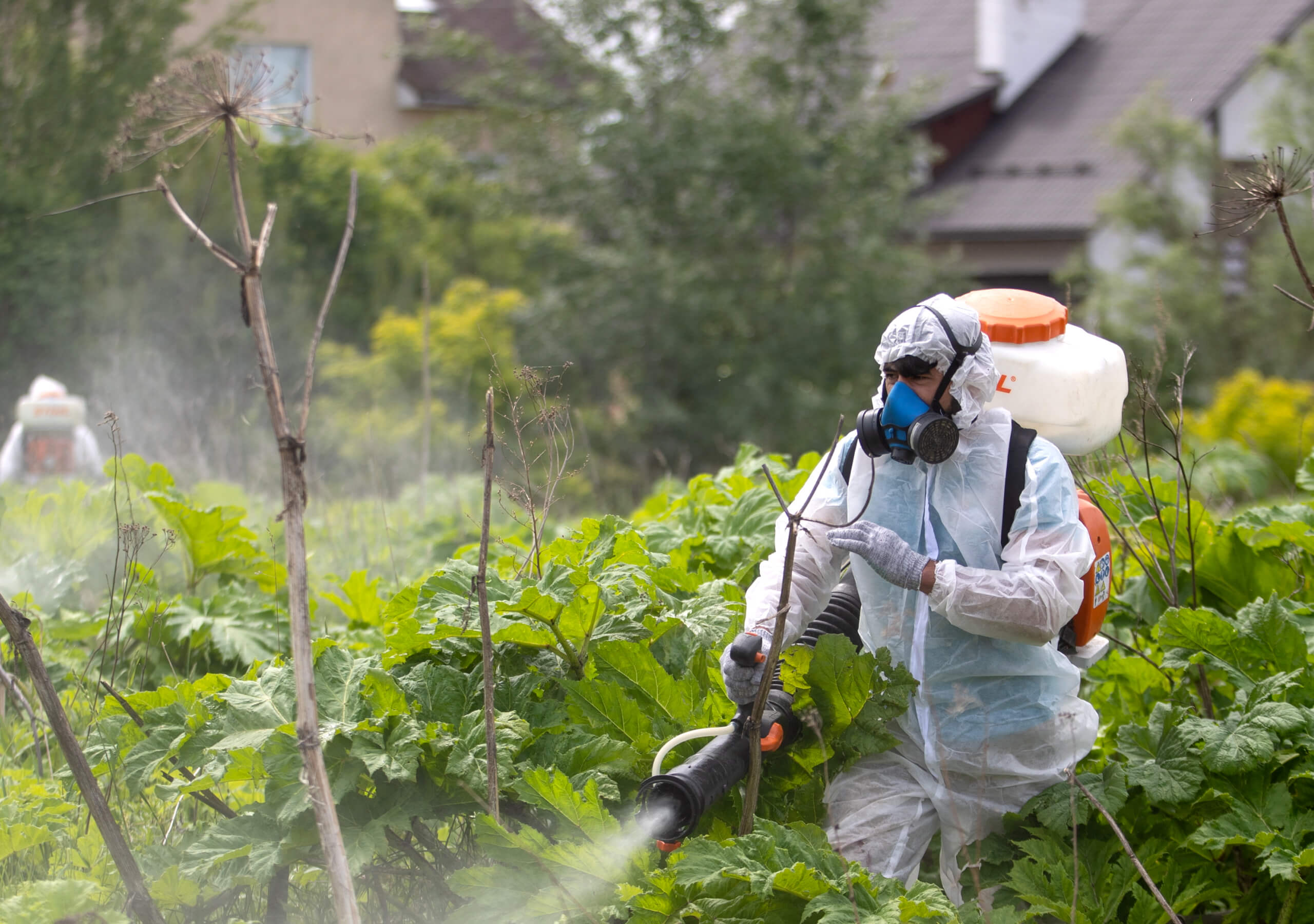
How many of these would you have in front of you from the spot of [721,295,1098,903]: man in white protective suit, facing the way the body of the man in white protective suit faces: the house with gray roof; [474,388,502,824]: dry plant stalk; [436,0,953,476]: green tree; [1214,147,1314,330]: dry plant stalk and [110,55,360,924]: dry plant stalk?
2

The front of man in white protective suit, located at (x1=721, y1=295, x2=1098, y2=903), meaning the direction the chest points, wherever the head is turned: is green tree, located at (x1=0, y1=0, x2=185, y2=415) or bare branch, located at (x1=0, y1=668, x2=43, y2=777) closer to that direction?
the bare branch

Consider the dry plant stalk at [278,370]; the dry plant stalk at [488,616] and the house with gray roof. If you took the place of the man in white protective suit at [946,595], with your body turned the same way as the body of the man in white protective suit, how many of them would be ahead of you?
2

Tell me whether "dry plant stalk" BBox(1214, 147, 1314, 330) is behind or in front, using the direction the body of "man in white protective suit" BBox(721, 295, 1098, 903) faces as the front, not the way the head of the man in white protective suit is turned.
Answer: behind

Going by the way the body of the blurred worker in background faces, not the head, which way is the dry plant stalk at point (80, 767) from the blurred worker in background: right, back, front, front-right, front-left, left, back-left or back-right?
back

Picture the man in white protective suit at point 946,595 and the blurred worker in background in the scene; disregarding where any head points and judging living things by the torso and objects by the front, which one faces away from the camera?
the blurred worker in background

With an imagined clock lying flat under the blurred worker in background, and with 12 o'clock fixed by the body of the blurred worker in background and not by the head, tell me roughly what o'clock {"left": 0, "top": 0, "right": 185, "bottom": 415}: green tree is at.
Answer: The green tree is roughly at 12 o'clock from the blurred worker in background.

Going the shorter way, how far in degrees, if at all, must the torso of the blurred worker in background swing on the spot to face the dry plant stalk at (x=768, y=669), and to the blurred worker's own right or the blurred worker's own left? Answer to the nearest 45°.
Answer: approximately 180°

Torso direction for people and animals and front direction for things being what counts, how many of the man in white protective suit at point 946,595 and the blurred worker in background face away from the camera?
1

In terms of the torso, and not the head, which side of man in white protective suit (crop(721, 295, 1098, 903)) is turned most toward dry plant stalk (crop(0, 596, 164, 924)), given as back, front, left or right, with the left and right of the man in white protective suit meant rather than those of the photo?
front

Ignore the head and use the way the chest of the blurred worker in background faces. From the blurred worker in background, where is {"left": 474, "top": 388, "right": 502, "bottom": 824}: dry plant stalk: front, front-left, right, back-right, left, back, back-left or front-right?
back

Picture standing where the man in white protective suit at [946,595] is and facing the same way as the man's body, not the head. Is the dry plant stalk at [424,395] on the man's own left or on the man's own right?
on the man's own right

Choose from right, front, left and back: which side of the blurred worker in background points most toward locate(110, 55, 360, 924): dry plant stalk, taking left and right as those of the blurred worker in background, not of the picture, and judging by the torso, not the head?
back

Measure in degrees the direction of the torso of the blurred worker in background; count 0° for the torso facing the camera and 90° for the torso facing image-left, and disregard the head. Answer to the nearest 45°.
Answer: approximately 180°

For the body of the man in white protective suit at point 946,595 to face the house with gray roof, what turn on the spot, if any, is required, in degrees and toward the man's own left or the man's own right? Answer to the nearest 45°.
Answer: approximately 135° to the man's own right

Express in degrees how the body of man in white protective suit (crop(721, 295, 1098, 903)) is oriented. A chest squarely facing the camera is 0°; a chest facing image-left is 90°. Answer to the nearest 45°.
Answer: approximately 45°
